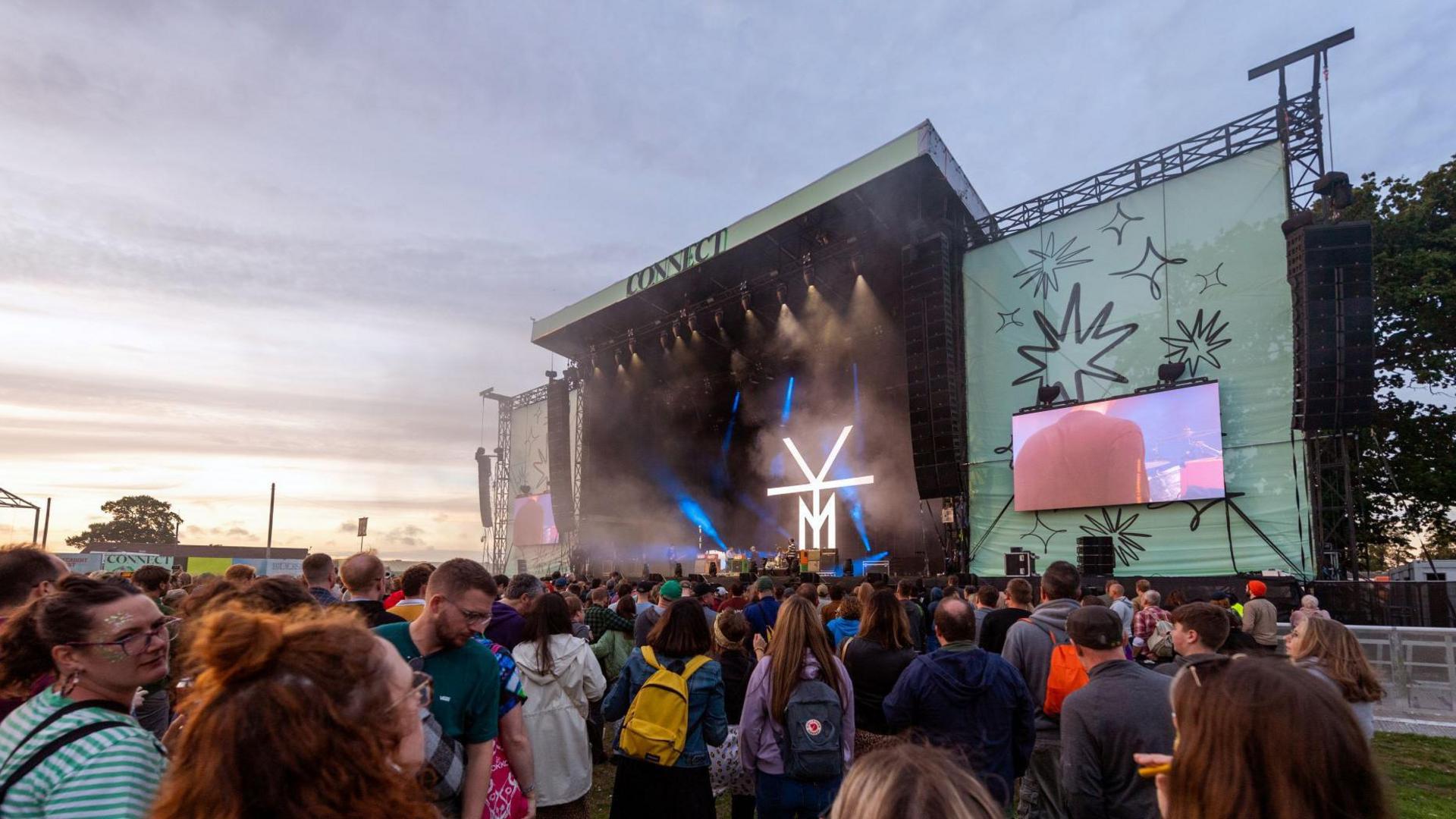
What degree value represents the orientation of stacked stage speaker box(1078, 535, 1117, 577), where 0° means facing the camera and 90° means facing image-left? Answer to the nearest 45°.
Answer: approximately 0°

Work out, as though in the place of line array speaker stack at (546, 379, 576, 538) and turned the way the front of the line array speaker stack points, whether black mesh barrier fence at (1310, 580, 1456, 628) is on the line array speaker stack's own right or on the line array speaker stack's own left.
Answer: on the line array speaker stack's own left

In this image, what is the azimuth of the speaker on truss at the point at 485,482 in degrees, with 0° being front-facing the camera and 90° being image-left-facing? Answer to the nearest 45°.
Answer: approximately 45°

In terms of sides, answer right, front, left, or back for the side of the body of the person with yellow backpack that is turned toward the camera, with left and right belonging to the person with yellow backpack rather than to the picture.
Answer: back

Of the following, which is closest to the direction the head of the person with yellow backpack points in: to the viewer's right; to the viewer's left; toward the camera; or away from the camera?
away from the camera

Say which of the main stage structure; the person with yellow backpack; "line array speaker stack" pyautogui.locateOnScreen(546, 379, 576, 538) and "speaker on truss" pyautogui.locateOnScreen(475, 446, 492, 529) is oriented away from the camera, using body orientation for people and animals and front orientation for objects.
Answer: the person with yellow backpack

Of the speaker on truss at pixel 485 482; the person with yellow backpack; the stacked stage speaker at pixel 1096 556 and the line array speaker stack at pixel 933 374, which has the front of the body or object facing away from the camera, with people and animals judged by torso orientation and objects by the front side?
the person with yellow backpack

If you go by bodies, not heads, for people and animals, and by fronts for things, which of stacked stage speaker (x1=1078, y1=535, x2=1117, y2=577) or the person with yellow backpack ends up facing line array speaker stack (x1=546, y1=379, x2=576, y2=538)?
the person with yellow backpack

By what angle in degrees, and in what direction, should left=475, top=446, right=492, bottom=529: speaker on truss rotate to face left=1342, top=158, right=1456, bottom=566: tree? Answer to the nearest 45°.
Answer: approximately 90° to its left

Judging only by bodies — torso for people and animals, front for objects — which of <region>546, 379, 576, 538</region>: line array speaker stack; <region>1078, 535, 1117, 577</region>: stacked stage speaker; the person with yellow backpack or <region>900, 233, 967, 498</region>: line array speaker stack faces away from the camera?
the person with yellow backpack

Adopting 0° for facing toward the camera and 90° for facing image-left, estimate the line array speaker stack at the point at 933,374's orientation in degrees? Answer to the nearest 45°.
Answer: approximately 45°

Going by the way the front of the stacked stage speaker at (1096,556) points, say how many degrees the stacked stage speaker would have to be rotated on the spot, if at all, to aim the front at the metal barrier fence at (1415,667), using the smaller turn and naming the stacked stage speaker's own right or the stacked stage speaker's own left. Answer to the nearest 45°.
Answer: approximately 45° to the stacked stage speaker's own left

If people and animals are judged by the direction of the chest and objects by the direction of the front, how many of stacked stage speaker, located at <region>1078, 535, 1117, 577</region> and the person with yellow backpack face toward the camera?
1
